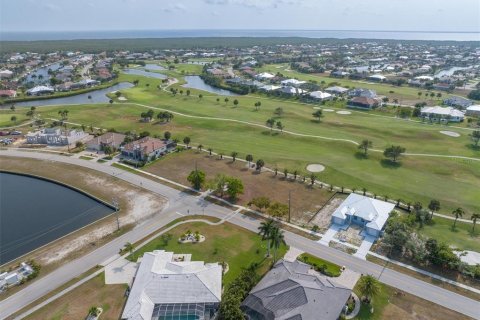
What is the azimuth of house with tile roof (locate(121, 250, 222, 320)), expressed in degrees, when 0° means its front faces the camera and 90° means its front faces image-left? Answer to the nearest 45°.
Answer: approximately 180°

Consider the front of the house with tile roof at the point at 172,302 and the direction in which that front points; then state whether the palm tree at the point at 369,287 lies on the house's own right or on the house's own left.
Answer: on the house's own right
